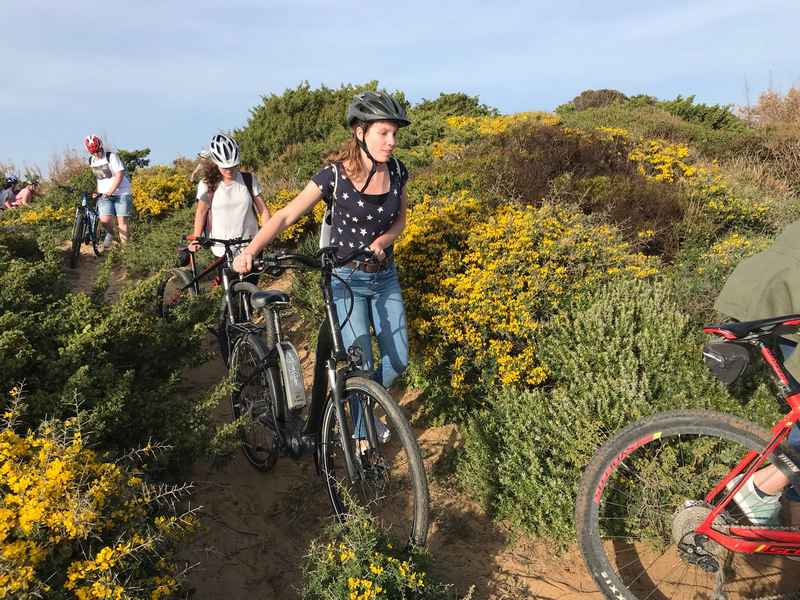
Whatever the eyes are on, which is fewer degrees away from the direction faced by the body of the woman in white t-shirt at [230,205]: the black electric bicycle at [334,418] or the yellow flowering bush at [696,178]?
the black electric bicycle

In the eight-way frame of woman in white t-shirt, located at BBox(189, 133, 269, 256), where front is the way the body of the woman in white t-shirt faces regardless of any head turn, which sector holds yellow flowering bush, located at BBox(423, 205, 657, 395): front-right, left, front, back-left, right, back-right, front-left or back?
front-left

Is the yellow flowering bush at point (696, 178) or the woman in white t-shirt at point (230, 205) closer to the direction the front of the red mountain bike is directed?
the yellow flowering bush

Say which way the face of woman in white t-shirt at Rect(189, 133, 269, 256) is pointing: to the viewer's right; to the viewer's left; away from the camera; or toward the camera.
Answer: toward the camera

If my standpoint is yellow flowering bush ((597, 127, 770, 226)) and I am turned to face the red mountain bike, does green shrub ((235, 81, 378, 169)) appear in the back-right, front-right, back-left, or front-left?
back-right

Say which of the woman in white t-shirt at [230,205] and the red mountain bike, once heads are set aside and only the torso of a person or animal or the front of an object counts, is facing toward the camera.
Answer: the woman in white t-shirt

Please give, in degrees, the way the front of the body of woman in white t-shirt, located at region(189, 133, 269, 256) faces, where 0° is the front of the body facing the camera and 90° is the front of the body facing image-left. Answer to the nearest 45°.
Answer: approximately 0°

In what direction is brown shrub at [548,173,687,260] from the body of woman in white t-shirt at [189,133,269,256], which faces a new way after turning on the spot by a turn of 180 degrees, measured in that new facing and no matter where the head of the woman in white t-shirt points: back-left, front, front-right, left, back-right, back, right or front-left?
right

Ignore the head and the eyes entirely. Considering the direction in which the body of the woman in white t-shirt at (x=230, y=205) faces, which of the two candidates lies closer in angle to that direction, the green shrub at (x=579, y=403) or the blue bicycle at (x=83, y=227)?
the green shrub

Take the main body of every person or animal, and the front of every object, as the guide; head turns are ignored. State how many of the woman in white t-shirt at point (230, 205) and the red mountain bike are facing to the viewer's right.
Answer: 1

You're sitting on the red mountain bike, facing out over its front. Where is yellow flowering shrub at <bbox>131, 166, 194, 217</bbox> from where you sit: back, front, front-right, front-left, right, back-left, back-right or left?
back-left

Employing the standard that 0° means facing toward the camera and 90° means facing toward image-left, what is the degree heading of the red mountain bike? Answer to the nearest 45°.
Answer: approximately 270°

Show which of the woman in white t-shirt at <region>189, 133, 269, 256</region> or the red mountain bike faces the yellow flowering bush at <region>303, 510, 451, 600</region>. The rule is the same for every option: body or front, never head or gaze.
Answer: the woman in white t-shirt

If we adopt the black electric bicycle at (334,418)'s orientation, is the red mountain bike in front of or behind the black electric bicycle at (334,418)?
in front
